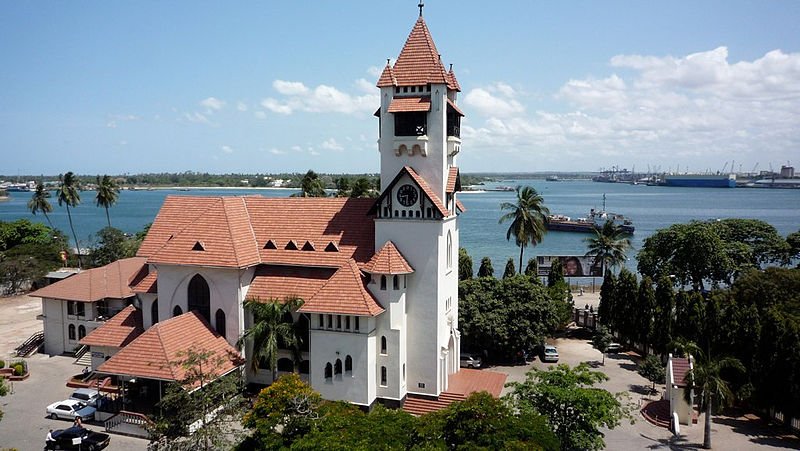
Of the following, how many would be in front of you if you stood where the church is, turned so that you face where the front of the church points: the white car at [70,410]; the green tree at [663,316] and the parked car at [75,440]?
1

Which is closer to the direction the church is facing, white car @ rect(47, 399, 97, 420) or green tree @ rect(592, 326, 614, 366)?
the green tree

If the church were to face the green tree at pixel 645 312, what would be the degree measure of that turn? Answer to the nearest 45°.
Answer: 0° — it already faces it

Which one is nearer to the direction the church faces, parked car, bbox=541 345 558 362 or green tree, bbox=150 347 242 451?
the parked car

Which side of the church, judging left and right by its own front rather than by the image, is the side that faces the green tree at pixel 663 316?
front

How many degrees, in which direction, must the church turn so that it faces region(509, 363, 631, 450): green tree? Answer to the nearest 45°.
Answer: approximately 45° to its right

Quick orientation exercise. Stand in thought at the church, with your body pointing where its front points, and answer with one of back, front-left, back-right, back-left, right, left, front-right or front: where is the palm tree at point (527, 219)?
front-left

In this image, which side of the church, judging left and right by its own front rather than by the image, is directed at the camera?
right

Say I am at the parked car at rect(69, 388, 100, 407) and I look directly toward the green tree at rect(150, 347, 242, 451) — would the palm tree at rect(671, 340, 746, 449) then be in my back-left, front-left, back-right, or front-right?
front-left

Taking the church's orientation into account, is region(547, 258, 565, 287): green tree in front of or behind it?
in front

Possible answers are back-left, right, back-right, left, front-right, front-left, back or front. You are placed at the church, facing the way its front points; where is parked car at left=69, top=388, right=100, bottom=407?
back

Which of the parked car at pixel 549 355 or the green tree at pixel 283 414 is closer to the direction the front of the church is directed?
the parked car

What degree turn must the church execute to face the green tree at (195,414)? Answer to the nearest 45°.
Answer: approximately 135° to its right

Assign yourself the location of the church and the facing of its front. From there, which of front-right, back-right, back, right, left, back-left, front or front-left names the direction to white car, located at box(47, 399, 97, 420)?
back

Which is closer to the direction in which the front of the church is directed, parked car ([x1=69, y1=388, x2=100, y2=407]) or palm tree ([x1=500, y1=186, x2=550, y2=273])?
the palm tree
